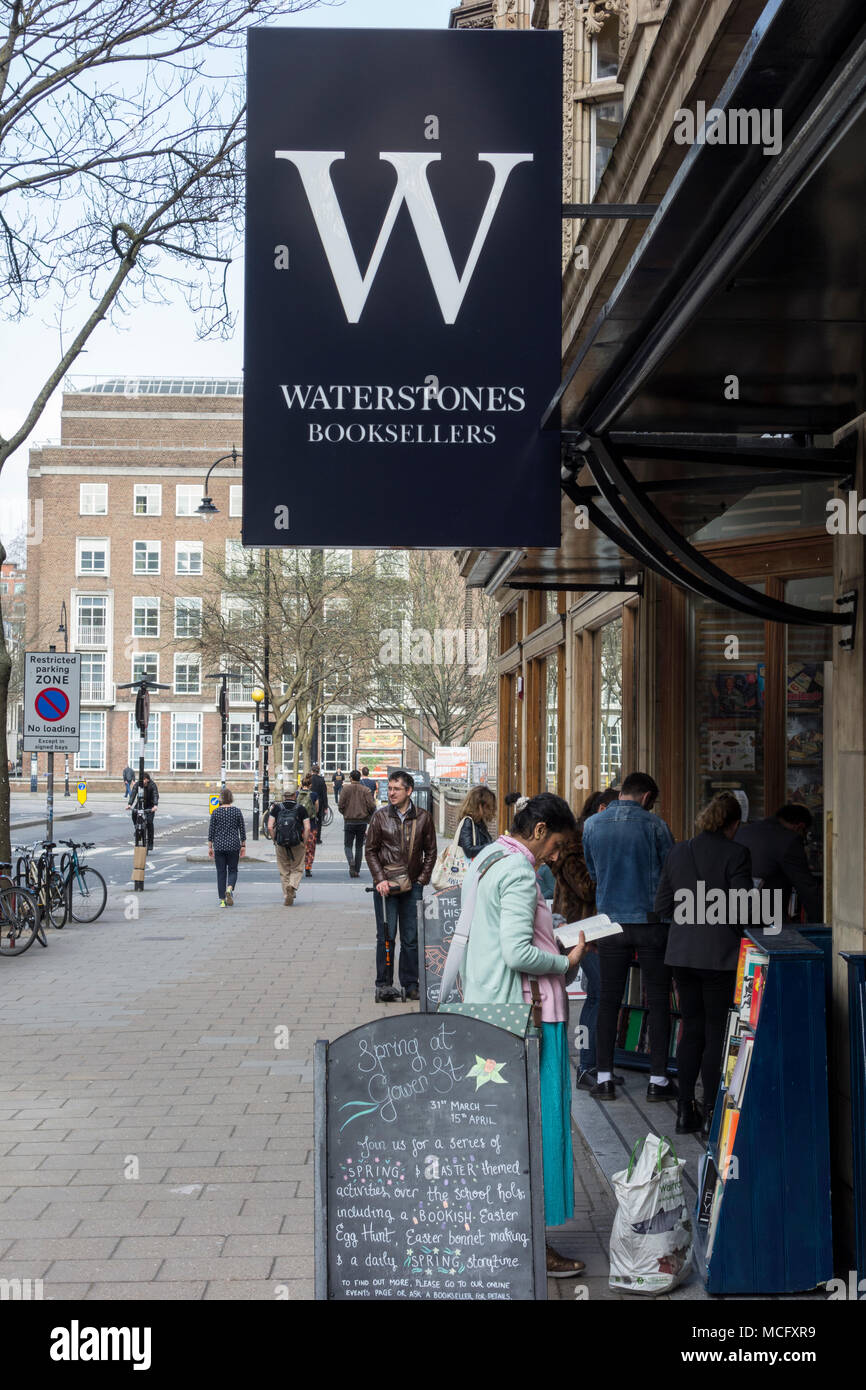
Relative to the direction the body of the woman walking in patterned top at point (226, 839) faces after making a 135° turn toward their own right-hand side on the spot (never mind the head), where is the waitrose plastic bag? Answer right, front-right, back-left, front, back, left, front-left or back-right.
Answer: front-right

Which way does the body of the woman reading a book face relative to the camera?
to the viewer's right

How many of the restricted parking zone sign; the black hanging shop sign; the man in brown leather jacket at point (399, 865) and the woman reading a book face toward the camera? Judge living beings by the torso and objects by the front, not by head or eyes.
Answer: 3

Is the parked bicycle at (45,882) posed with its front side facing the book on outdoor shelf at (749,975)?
no

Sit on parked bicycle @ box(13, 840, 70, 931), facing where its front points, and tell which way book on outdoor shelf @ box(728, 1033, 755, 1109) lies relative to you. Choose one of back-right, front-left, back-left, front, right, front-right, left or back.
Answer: back-left

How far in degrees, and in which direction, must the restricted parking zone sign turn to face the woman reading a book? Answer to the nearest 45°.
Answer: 0° — it already faces them

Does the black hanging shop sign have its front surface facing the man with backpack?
no

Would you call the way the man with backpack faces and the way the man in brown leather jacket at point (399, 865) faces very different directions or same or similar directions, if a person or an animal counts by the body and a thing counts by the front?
very different directions

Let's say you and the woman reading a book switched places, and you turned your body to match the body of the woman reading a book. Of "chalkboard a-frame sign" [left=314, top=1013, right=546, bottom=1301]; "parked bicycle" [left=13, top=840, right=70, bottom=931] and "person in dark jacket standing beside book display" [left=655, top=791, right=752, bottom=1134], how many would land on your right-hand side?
1

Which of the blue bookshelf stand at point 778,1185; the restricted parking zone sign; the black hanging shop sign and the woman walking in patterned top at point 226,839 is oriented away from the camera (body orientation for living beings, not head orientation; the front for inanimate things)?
the woman walking in patterned top

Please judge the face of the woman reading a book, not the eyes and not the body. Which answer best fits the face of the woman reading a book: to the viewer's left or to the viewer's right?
to the viewer's right

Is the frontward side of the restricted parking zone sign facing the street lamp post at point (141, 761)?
no

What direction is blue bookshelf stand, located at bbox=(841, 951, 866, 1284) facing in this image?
to the viewer's left

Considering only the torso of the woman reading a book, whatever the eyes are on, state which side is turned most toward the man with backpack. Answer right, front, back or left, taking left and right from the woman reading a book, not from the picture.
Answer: left

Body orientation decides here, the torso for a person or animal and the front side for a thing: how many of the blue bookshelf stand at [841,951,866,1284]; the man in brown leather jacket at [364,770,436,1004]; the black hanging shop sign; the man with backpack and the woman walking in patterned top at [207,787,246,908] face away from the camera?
2

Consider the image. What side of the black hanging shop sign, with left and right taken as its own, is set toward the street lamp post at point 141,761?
back

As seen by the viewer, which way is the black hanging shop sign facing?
toward the camera
